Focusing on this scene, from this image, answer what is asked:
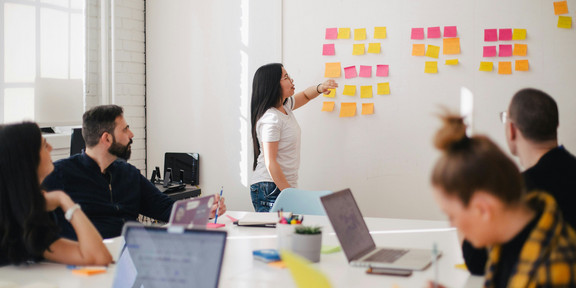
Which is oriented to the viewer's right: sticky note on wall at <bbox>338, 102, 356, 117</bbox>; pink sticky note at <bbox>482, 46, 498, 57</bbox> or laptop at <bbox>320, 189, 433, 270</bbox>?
the laptop

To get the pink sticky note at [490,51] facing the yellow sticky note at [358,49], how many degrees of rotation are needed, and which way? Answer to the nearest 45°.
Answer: approximately 90° to its right

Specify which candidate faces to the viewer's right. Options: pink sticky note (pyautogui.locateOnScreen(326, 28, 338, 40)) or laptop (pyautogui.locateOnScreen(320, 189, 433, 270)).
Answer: the laptop

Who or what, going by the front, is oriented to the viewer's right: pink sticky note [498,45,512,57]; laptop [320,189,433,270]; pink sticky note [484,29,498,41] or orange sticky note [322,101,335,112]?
the laptop

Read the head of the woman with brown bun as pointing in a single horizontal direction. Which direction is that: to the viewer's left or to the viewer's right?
to the viewer's left

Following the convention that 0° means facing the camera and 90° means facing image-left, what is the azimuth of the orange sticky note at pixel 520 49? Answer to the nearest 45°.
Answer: approximately 0°

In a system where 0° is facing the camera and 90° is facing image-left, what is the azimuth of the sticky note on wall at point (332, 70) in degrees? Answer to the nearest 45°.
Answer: approximately 0°

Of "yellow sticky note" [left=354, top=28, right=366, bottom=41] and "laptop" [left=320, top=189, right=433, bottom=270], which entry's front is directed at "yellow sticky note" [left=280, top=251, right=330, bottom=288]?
"yellow sticky note" [left=354, top=28, right=366, bottom=41]
